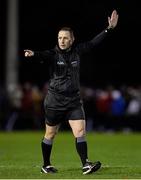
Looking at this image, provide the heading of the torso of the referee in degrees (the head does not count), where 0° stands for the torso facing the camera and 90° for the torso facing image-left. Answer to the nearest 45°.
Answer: approximately 0°

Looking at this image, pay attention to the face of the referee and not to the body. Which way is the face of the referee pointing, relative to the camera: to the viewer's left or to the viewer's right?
to the viewer's left
